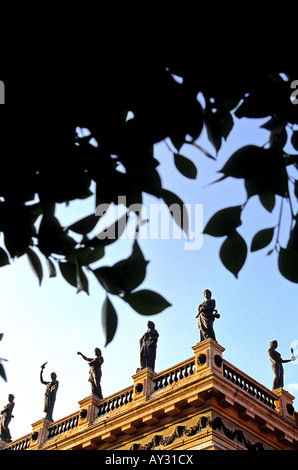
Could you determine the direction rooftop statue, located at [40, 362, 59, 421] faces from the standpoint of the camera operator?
facing the viewer and to the left of the viewer

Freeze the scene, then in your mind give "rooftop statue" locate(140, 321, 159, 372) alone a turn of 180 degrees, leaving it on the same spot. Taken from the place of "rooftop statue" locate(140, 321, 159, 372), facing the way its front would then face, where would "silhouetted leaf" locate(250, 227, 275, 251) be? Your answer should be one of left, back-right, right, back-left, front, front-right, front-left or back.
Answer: back-right

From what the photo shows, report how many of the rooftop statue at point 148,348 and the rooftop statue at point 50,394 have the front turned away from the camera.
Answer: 0

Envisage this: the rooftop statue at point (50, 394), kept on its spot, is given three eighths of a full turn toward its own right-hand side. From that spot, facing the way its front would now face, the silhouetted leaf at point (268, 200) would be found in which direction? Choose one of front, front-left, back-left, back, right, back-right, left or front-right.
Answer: back

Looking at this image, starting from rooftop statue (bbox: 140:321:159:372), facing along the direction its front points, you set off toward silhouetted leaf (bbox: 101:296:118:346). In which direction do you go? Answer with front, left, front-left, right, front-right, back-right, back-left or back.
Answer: front-left

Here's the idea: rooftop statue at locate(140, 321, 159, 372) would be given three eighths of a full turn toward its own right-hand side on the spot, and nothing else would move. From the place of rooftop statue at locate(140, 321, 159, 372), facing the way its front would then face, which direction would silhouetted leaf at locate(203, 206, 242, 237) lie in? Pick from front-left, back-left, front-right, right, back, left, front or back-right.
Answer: back

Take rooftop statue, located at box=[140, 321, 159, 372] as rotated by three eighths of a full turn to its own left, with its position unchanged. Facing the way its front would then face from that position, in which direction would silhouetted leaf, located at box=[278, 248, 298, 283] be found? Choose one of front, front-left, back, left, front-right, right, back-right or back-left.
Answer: right

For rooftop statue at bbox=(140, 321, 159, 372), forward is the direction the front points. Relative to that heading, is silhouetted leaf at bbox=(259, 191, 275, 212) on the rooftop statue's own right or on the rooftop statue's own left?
on the rooftop statue's own left

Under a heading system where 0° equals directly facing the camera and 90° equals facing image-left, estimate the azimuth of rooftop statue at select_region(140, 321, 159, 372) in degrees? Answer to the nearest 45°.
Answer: approximately 45°

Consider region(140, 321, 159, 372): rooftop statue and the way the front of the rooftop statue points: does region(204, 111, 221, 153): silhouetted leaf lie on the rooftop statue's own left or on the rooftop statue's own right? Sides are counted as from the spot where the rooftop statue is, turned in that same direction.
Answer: on the rooftop statue's own left

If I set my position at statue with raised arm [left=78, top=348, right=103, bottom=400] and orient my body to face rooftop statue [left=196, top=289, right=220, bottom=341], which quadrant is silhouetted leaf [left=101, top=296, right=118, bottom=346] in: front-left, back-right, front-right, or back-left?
front-right

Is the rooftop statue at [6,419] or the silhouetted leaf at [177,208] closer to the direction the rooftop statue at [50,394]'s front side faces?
the silhouetted leaf

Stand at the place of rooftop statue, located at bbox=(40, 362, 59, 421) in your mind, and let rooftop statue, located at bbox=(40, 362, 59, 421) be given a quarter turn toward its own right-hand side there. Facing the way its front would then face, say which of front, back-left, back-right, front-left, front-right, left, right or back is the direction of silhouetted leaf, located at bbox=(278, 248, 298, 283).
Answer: back-left

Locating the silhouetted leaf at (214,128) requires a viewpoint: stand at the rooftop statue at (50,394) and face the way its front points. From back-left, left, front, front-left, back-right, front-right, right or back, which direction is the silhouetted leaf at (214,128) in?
front-left

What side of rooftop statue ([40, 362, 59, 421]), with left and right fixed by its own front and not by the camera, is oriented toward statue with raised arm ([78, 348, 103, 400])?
left
